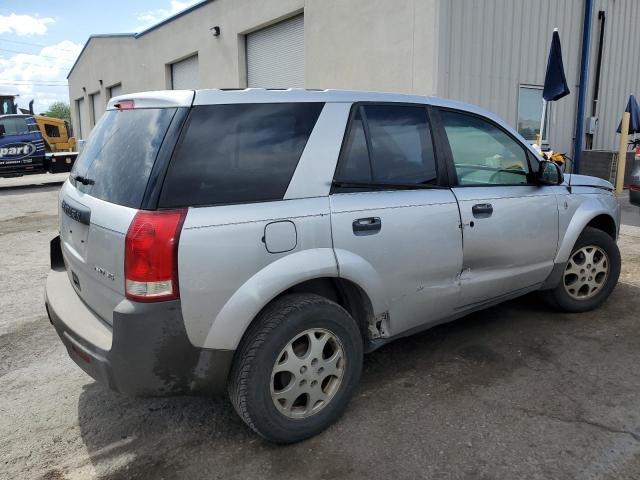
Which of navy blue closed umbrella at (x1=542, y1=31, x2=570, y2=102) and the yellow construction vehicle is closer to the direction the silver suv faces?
the navy blue closed umbrella

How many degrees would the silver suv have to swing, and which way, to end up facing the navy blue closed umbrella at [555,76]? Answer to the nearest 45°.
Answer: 0° — it already faces it

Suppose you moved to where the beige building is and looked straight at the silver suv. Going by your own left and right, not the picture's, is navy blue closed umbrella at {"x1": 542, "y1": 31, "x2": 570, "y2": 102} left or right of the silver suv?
left

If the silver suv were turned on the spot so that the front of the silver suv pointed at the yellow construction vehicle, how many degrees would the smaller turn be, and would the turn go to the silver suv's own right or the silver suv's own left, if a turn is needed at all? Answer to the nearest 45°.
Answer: approximately 90° to the silver suv's own left

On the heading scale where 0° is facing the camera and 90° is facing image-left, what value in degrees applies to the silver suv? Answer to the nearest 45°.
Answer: approximately 225°
